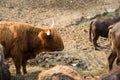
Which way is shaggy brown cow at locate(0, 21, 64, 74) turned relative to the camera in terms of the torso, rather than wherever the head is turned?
to the viewer's right
